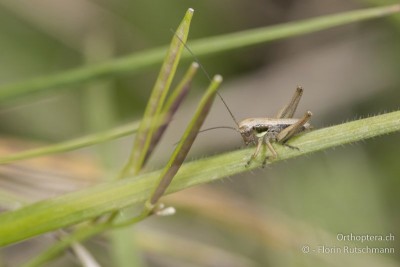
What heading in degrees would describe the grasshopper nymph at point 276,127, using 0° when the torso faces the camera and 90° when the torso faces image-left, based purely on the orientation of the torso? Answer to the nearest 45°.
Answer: approximately 90°
